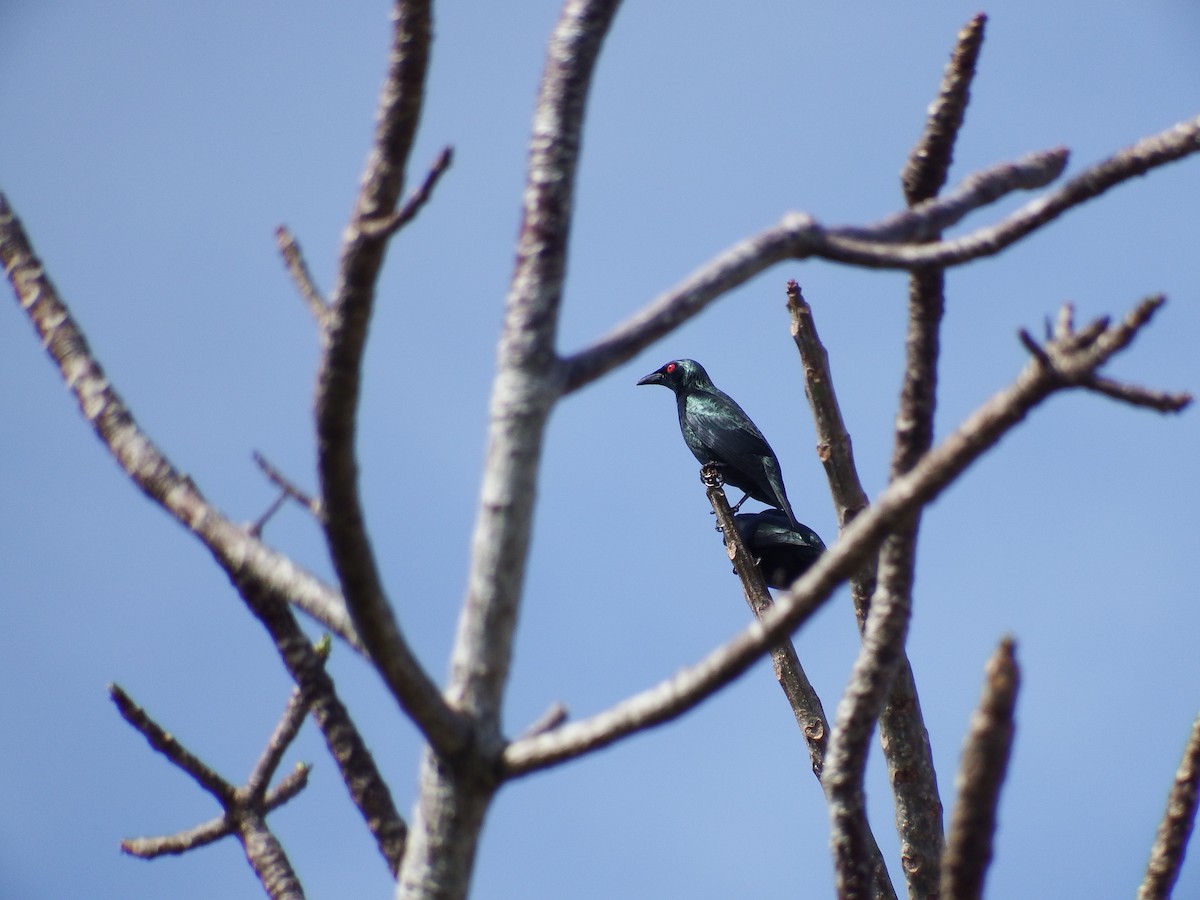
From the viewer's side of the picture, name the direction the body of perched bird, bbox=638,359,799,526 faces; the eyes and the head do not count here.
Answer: to the viewer's left
